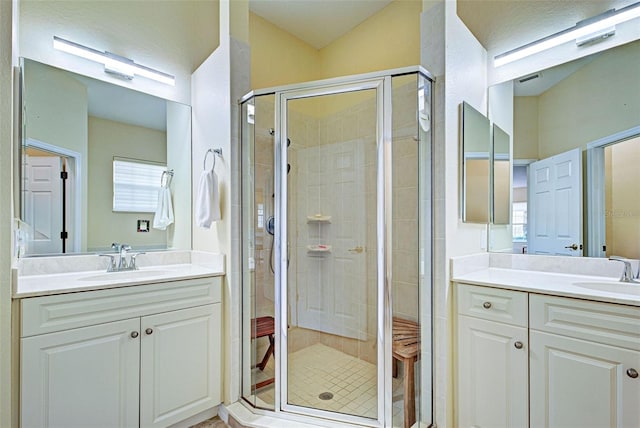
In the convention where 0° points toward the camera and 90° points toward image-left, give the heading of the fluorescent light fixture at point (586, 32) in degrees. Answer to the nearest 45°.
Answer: approximately 45°
